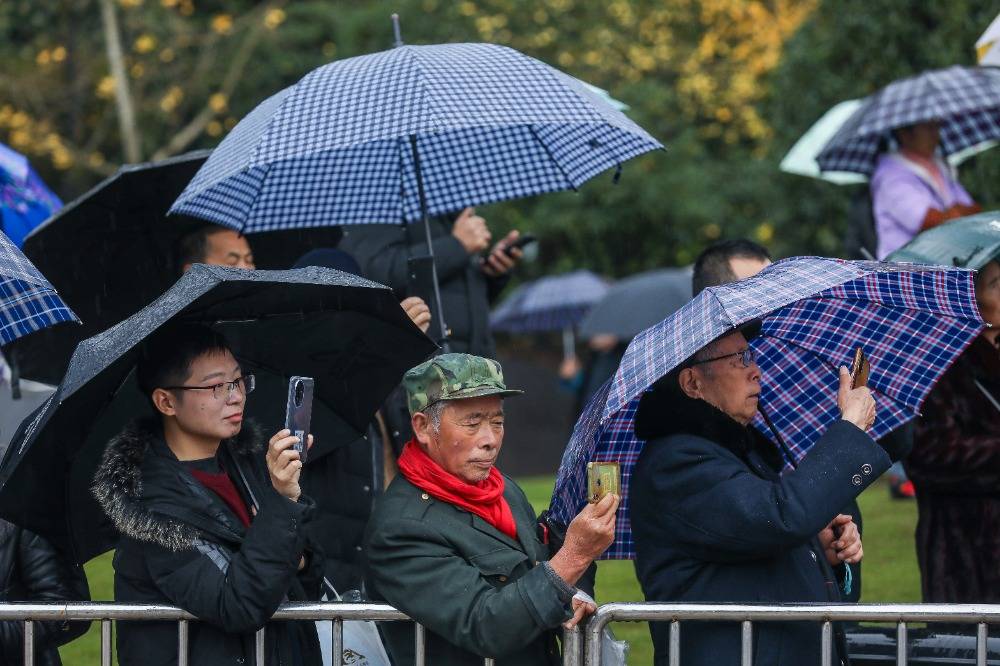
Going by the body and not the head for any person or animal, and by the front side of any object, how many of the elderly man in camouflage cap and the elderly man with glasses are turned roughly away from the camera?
0

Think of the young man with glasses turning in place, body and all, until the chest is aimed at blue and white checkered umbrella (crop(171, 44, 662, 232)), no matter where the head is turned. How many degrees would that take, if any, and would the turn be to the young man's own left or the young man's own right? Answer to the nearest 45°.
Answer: approximately 90° to the young man's own left

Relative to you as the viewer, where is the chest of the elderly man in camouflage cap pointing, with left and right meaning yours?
facing the viewer and to the right of the viewer

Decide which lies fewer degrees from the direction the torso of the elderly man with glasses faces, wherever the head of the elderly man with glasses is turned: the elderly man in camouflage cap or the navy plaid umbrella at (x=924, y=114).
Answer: the navy plaid umbrella

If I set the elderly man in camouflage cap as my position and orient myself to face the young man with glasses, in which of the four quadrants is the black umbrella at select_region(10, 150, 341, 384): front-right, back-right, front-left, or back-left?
front-right

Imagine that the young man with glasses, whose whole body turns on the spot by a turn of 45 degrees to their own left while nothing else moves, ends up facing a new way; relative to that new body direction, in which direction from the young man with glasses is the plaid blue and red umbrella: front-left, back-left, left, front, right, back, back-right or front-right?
front

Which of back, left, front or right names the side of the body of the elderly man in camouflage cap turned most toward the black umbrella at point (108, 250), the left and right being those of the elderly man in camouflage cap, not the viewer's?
back

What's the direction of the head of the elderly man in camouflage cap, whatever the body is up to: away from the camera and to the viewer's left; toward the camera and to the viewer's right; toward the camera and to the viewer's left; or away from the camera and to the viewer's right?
toward the camera and to the viewer's right

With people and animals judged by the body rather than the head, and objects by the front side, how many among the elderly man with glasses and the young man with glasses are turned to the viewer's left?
0

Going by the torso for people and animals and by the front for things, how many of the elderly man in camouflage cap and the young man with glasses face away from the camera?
0

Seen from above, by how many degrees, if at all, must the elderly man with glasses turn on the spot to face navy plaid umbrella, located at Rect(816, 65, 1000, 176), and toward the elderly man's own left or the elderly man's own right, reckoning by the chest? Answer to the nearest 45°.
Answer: approximately 90° to the elderly man's own left

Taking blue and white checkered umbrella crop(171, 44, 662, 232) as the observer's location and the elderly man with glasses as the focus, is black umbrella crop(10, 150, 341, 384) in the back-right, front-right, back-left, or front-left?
back-right

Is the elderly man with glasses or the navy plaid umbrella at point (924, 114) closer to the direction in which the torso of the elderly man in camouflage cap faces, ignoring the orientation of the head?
the elderly man with glasses

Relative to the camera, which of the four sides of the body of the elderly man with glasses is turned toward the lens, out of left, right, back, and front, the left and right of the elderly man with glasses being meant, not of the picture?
right

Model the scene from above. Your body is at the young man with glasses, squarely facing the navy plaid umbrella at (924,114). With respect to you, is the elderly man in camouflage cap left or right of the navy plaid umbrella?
right

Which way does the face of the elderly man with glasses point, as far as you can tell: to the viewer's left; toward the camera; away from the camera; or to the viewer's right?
to the viewer's right
